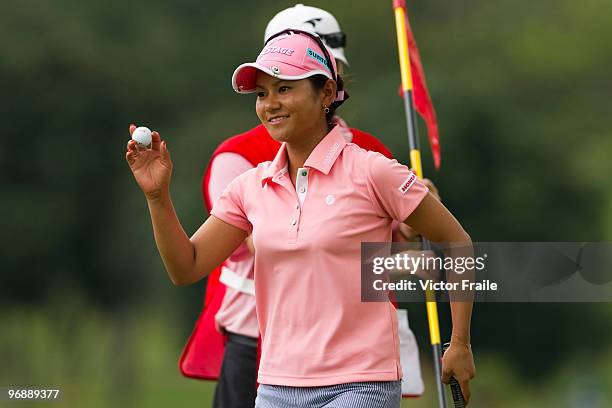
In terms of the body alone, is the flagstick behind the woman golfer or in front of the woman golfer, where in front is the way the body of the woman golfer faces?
behind

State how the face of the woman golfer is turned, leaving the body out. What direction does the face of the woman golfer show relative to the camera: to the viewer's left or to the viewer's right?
to the viewer's left

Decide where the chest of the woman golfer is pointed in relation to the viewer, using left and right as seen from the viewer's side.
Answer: facing the viewer and to the left of the viewer
